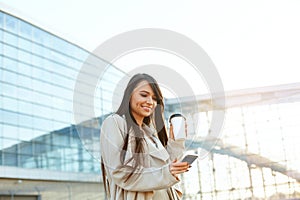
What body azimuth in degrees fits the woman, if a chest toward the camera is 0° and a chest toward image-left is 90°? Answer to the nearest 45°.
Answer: approximately 315°

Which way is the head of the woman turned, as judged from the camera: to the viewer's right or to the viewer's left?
to the viewer's right

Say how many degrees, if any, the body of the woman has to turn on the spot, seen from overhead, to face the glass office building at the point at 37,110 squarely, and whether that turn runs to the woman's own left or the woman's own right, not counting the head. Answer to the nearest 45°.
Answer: approximately 135° to the woman's own left
